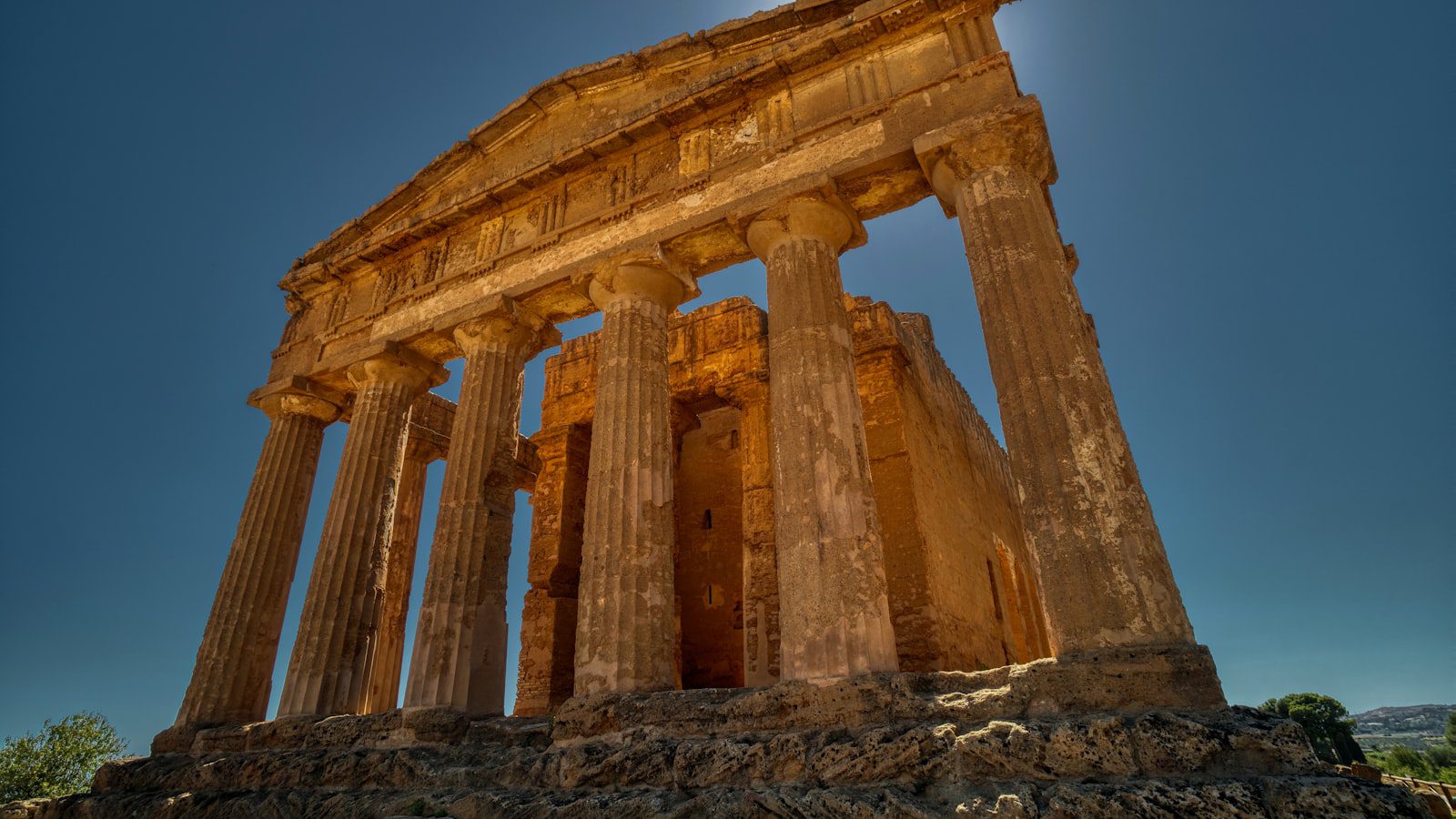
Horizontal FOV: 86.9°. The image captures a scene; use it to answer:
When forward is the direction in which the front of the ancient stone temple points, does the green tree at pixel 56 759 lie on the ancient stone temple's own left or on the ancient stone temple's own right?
on the ancient stone temple's own right

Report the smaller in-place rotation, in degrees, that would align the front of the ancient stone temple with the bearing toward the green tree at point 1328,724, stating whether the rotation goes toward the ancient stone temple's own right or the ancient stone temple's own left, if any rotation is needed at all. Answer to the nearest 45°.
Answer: approximately 180°
